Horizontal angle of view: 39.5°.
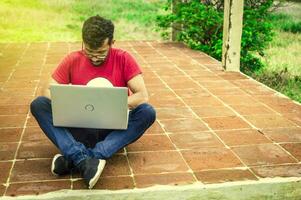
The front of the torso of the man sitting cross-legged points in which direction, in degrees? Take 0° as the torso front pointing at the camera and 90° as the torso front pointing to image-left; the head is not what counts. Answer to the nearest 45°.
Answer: approximately 0°
